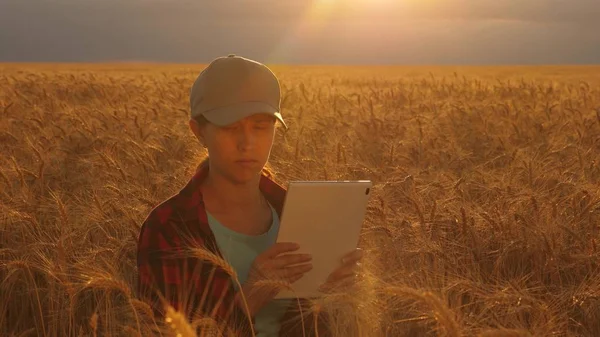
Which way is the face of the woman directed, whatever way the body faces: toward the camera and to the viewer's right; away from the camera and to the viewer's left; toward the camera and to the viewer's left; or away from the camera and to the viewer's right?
toward the camera and to the viewer's right

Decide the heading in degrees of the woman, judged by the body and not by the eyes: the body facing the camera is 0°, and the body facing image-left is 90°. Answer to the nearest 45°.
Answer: approximately 315°
